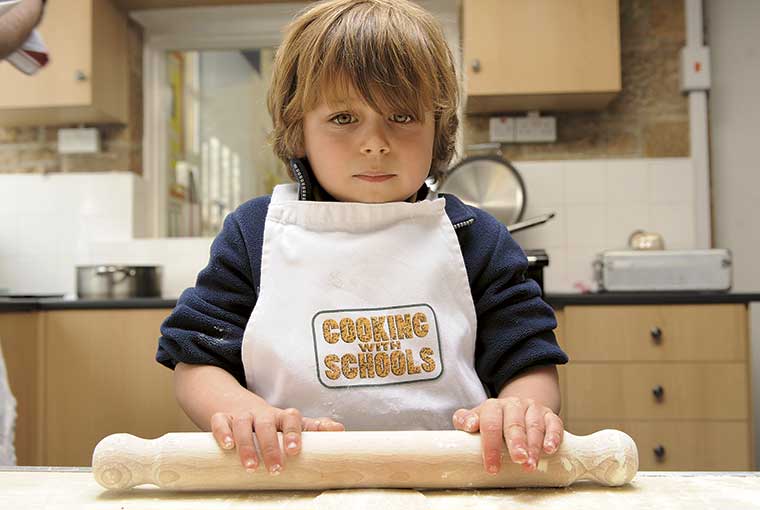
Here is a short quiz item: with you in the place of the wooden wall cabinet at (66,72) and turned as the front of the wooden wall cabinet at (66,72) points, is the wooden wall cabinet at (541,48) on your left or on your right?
on your left

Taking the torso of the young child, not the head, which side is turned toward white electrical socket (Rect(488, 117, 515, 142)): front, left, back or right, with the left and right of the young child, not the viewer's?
back

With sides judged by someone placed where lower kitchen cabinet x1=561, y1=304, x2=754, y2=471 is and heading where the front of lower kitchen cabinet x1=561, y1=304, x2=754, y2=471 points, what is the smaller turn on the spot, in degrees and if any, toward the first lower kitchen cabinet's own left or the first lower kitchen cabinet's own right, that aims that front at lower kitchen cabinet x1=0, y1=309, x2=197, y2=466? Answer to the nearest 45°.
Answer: approximately 90° to the first lower kitchen cabinet's own right

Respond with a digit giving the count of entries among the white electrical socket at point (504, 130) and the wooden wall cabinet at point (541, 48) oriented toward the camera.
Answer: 2

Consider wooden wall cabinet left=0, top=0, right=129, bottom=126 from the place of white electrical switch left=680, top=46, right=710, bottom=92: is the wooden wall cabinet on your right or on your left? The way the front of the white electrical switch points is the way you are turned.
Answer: on your right

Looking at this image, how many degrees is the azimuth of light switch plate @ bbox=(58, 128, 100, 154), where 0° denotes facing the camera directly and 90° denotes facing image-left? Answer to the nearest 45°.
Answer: approximately 0°

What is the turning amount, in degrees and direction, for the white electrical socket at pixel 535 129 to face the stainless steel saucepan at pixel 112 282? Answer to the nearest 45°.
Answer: approximately 45° to its right
